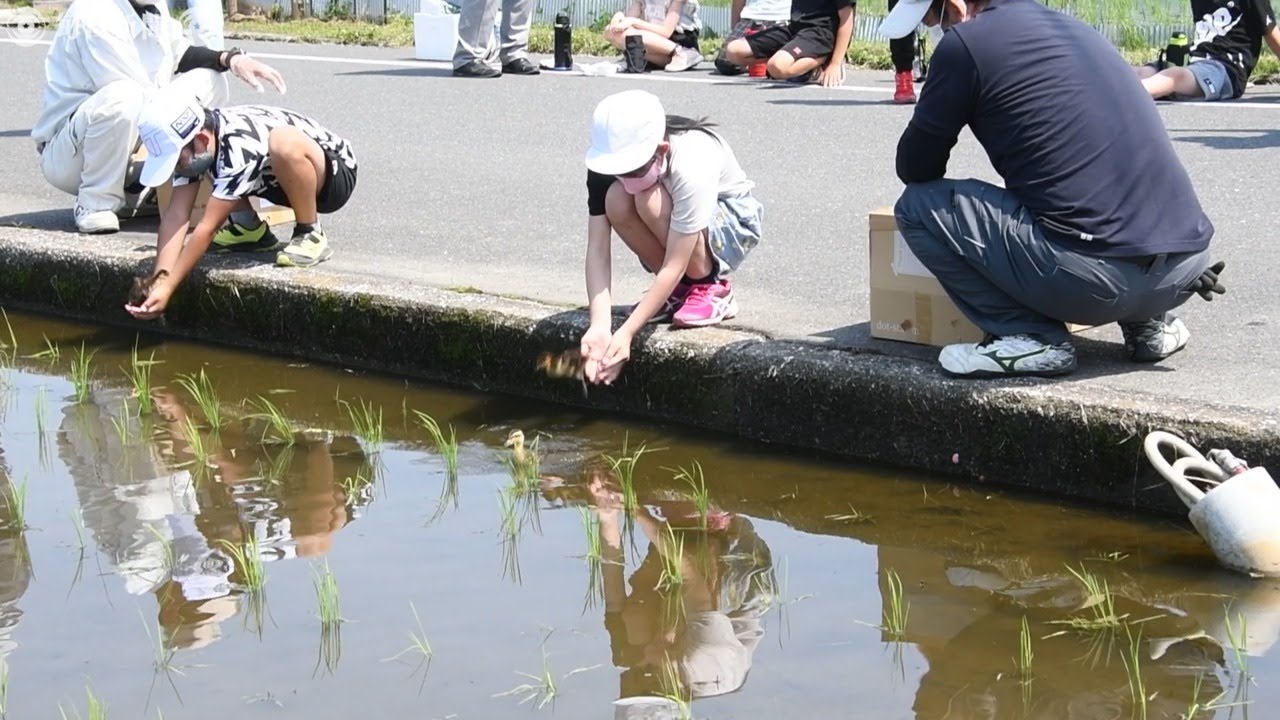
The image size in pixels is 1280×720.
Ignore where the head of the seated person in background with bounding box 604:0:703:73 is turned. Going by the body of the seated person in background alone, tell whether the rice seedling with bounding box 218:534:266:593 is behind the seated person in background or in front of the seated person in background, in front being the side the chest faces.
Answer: in front

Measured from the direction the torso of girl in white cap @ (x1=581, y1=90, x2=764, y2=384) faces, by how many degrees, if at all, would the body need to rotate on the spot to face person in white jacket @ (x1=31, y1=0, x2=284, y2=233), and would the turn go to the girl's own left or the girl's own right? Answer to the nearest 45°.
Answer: approximately 90° to the girl's own right

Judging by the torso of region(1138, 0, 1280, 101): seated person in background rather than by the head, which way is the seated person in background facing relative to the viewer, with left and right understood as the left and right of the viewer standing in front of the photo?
facing the viewer and to the left of the viewer

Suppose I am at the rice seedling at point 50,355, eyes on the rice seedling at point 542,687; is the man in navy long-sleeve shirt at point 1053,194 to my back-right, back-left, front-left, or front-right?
front-left

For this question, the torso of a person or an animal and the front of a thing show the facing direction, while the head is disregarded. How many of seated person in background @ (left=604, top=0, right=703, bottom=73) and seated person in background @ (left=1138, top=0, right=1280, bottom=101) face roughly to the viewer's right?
0

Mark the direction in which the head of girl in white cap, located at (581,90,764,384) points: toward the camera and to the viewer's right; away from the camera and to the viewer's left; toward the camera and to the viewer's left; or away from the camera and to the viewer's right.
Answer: toward the camera and to the viewer's left

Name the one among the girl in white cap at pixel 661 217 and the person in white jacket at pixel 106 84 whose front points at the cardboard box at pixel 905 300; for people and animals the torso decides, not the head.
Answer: the person in white jacket

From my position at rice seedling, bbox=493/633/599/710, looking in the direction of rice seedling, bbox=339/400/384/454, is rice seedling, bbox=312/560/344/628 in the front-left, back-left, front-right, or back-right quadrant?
front-left

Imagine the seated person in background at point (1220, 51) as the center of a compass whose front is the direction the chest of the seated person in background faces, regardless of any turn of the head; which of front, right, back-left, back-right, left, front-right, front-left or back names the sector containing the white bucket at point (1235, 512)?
front-left

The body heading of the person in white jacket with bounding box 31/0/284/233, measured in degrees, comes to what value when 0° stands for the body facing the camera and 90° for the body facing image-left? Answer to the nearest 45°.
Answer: approximately 315°

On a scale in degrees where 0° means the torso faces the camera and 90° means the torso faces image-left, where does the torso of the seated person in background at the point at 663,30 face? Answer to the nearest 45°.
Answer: approximately 45°

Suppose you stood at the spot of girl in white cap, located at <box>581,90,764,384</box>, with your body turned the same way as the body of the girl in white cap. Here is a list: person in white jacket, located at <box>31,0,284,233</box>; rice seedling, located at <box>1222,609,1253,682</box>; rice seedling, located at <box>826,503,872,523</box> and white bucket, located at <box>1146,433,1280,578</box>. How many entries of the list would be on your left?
3

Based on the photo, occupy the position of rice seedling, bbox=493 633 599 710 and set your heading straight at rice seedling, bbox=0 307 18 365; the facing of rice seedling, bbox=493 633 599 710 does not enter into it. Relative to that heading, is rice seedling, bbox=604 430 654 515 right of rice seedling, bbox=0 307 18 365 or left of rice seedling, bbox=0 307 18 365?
right

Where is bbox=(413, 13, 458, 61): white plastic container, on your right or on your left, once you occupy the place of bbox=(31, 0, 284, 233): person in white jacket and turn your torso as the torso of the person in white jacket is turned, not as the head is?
on your left
